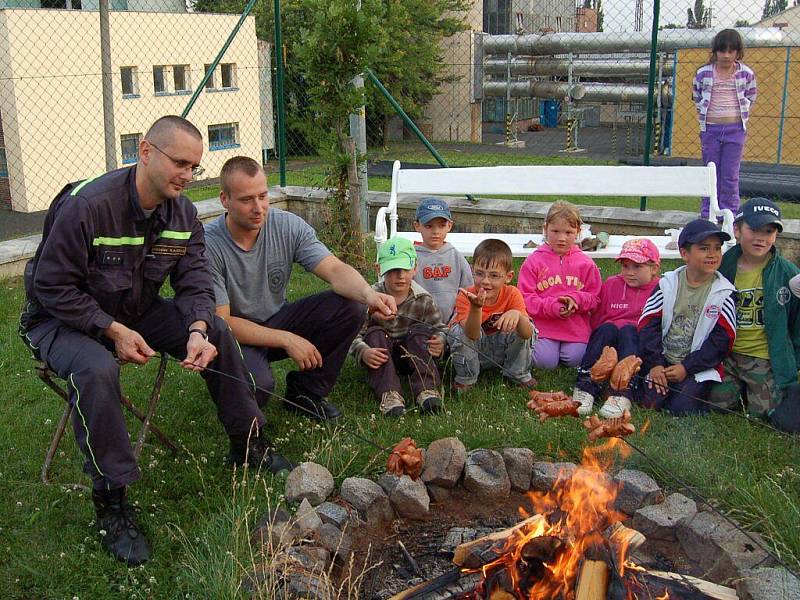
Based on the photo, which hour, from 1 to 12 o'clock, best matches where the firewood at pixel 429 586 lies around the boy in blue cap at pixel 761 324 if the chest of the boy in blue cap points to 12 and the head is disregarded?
The firewood is roughly at 1 o'clock from the boy in blue cap.

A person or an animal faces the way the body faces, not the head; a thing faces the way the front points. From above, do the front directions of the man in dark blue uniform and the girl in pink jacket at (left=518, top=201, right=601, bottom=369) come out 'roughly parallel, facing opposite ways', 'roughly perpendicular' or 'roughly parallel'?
roughly perpendicular

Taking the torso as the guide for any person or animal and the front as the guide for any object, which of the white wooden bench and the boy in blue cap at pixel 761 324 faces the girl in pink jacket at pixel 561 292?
the white wooden bench

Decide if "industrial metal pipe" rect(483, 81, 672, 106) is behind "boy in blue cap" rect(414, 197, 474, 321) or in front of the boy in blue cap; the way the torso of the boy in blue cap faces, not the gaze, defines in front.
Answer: behind

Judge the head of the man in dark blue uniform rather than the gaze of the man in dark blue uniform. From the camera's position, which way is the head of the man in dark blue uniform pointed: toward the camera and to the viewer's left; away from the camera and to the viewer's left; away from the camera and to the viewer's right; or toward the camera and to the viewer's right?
toward the camera and to the viewer's right

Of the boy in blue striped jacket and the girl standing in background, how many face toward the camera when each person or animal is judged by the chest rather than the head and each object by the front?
2

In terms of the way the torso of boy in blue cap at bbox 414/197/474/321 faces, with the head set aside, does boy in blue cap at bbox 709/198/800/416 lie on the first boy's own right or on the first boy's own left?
on the first boy's own left

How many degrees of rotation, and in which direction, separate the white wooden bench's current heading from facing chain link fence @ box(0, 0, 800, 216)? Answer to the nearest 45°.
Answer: approximately 180°
